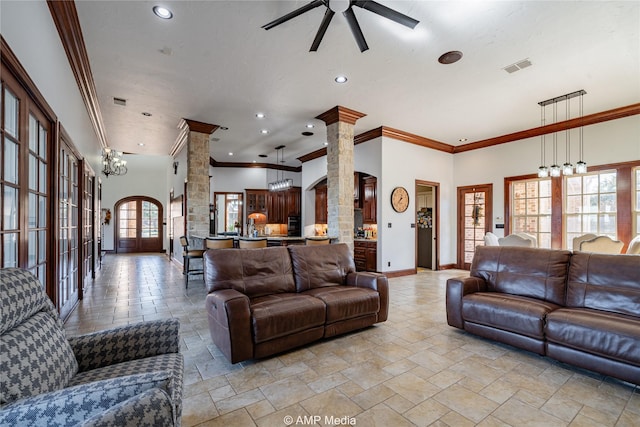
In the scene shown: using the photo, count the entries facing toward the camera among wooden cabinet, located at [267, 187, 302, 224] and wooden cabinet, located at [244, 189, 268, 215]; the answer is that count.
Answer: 2

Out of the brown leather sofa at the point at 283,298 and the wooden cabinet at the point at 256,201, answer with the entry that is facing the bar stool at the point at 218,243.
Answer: the wooden cabinet

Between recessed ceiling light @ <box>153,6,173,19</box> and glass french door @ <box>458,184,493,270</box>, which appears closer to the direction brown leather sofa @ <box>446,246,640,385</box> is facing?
the recessed ceiling light

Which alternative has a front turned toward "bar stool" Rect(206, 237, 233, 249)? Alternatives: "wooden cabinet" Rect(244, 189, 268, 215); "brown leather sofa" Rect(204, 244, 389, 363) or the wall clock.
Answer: the wooden cabinet

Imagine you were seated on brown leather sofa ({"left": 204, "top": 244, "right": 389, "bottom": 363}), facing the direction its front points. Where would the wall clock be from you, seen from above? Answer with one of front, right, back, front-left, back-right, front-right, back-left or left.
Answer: left

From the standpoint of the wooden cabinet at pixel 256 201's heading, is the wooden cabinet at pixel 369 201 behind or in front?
in front

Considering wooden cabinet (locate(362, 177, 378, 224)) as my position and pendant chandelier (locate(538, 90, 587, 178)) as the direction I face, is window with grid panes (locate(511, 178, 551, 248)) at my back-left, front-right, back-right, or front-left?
front-left

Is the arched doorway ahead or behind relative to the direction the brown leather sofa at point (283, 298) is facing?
behind

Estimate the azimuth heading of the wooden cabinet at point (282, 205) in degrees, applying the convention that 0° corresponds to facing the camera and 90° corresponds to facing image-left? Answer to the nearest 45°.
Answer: approximately 0°

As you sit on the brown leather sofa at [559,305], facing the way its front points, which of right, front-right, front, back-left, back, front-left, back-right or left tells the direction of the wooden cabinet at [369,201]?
right

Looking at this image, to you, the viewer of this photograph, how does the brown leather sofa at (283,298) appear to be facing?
facing the viewer and to the right of the viewer

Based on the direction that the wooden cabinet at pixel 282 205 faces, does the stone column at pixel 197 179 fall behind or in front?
in front

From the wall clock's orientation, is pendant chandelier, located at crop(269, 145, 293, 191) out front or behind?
behind

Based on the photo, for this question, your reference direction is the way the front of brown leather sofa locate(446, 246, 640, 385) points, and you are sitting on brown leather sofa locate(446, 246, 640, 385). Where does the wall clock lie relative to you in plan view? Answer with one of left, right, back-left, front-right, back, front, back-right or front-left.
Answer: right

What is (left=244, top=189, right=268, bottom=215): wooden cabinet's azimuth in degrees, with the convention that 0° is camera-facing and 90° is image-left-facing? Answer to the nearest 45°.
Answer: approximately 0°

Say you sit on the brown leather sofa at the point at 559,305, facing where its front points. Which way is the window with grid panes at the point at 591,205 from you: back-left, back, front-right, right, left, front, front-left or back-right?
back-right
